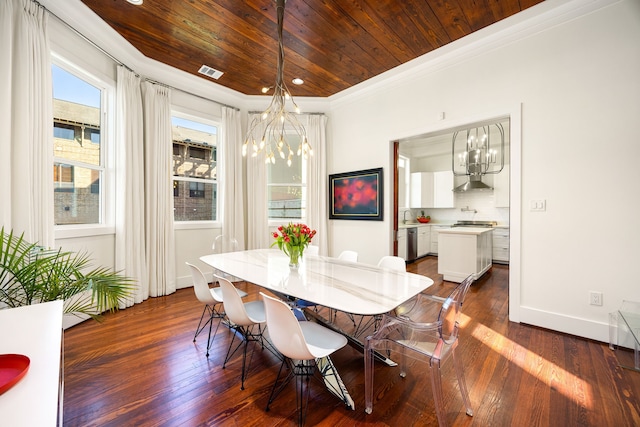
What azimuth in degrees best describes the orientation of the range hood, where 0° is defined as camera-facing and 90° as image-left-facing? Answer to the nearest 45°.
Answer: approximately 45°

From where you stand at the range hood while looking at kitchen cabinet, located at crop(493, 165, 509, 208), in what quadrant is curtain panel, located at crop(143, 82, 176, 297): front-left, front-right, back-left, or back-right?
back-right

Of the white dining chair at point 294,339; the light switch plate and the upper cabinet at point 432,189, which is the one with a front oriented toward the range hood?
the white dining chair

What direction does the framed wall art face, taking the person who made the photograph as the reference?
facing the viewer and to the left of the viewer

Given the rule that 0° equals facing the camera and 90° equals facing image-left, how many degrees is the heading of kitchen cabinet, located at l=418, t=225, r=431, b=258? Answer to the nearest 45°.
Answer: approximately 315°

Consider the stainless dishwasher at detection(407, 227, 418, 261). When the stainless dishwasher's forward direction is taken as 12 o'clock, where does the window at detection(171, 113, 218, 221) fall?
The window is roughly at 3 o'clock from the stainless dishwasher.

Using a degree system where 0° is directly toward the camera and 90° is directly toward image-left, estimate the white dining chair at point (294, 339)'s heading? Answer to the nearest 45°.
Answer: approximately 225°

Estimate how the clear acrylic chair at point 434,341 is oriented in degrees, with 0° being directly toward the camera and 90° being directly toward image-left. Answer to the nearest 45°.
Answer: approximately 135°

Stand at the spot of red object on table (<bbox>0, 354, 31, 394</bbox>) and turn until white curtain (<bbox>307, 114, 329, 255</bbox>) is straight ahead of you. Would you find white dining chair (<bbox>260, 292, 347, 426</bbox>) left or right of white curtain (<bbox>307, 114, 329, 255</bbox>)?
right

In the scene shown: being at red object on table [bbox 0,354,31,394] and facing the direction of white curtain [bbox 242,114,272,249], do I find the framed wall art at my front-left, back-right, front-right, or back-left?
front-right

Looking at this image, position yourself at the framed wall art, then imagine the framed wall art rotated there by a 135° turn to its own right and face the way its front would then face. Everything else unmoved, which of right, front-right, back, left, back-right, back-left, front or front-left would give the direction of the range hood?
front-right

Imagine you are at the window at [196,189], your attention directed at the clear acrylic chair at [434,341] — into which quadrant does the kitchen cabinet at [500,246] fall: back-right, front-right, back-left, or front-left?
front-left

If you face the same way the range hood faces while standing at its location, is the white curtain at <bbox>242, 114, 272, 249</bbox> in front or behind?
in front
